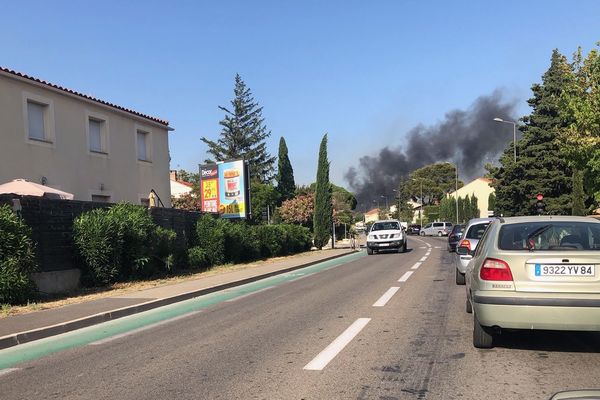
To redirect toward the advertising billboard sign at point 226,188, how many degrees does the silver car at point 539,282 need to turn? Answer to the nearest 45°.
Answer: approximately 45° to its left

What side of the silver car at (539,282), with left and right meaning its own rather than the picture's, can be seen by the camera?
back

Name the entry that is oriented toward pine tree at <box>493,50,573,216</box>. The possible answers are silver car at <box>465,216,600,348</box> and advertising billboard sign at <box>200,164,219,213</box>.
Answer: the silver car

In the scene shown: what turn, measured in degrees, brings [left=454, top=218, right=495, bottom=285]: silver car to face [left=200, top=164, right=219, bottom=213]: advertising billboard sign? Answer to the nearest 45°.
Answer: approximately 45° to its left

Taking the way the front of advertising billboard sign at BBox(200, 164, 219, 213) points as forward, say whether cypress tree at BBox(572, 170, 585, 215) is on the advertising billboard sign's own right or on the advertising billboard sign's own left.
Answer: on the advertising billboard sign's own left

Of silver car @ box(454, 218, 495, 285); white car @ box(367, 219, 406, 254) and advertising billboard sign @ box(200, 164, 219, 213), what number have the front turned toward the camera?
2

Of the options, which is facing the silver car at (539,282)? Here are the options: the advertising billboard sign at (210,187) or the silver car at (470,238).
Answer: the advertising billboard sign

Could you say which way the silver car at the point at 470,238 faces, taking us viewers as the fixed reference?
facing away from the viewer

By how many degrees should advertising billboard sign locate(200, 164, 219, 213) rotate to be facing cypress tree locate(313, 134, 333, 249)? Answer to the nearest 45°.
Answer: approximately 135° to its left
